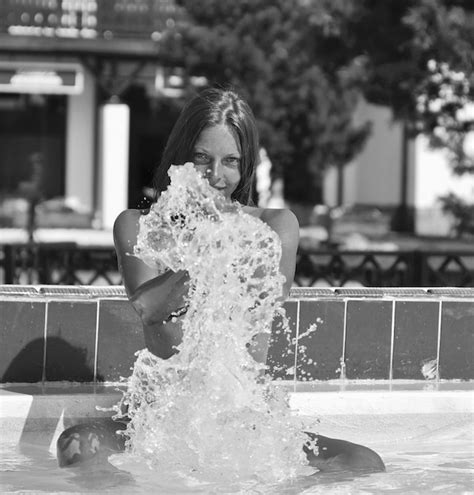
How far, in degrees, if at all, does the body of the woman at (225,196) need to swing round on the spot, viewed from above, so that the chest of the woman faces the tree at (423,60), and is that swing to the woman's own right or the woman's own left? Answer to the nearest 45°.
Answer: approximately 180°

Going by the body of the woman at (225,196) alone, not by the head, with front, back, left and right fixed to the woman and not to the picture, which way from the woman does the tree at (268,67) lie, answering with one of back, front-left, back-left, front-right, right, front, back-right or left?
back

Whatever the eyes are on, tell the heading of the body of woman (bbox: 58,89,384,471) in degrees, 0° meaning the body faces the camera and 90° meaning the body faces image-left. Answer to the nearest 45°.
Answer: approximately 0°

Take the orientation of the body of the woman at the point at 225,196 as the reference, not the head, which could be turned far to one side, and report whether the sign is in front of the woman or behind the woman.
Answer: behind

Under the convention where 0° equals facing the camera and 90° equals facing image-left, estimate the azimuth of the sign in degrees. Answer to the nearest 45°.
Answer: approximately 0°

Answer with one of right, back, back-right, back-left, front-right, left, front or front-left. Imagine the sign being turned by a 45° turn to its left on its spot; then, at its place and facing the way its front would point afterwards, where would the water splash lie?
front-right

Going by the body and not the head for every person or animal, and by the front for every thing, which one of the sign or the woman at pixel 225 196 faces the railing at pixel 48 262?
the sign

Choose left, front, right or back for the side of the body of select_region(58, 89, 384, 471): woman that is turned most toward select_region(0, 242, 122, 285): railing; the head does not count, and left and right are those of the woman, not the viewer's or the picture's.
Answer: back

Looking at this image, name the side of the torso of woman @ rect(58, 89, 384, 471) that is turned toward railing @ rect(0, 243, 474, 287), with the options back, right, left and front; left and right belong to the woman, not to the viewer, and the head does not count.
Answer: back

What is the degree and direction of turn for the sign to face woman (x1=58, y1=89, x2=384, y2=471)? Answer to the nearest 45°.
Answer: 0° — it already faces them

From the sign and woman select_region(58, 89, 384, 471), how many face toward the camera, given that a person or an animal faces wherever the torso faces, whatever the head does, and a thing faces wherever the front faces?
2
